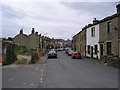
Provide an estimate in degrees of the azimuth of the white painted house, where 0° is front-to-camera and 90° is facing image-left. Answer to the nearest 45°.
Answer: approximately 45°

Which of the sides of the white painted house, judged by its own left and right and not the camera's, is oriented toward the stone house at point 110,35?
left

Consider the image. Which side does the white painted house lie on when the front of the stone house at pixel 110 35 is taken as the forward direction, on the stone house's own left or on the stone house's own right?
on the stone house's own right

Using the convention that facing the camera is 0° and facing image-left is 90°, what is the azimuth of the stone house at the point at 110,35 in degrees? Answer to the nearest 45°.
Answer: approximately 45°
